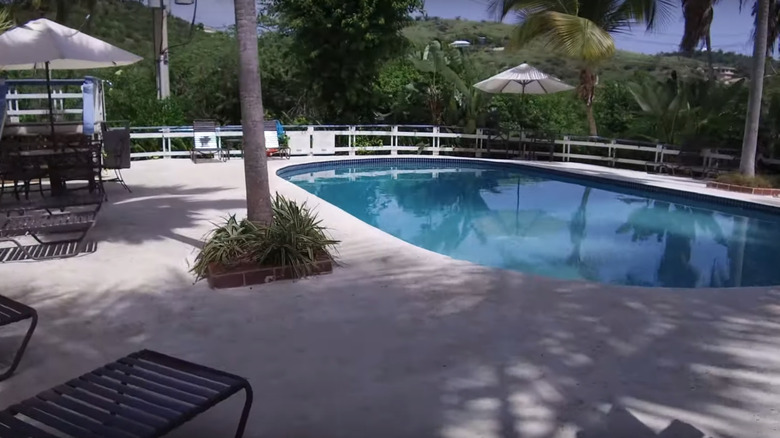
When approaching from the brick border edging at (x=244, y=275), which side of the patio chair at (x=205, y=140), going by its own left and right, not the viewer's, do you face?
front

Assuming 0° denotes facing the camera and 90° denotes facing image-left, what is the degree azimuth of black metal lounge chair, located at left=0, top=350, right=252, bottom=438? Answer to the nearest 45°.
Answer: approximately 225°

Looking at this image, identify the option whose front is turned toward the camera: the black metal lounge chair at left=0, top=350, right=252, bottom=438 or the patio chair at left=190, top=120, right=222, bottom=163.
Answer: the patio chair

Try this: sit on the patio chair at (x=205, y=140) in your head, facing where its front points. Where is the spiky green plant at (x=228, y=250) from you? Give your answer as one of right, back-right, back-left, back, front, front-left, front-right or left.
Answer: front

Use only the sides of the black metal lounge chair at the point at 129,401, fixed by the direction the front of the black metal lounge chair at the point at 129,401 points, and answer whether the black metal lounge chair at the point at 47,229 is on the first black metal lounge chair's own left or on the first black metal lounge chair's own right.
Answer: on the first black metal lounge chair's own left

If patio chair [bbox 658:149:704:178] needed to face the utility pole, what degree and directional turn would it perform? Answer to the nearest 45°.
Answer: approximately 45° to its right

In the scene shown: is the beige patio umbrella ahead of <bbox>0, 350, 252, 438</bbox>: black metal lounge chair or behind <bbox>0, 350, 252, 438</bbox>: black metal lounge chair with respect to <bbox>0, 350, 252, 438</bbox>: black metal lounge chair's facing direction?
ahead

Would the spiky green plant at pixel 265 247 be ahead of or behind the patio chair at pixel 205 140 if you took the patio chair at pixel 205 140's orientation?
ahead

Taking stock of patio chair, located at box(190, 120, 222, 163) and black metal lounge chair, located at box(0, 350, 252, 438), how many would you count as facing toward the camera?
1

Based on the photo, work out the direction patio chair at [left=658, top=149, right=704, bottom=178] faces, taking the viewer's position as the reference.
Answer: facing the viewer and to the left of the viewer

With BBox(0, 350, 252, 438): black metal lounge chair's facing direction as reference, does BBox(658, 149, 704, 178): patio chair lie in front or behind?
in front

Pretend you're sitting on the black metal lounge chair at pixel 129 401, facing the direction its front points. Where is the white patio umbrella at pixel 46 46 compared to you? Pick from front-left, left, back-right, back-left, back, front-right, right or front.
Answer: front-left

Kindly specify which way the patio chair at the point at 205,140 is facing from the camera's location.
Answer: facing the viewer

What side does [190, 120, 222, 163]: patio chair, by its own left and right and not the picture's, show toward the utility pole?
back
